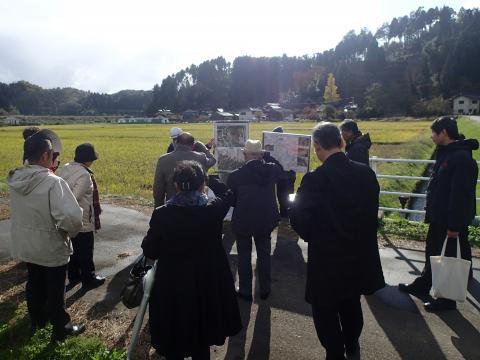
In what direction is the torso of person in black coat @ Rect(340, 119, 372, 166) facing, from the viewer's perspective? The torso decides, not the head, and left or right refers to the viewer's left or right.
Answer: facing to the left of the viewer

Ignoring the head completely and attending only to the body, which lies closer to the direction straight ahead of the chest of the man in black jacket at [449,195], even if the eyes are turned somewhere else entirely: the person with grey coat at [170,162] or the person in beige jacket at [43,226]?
the person with grey coat

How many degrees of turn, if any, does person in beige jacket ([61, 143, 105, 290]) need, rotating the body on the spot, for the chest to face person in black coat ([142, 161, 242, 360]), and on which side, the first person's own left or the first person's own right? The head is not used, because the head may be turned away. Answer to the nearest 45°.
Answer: approximately 90° to the first person's own right

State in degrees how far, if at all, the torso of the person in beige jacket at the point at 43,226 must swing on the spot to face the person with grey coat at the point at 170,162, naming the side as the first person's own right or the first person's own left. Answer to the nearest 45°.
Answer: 0° — they already face them

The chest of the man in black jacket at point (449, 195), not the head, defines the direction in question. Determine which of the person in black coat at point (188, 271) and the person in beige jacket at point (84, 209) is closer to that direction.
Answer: the person in beige jacket

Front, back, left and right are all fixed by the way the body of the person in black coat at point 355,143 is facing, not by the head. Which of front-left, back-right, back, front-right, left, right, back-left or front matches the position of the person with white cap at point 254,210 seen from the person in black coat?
front-left

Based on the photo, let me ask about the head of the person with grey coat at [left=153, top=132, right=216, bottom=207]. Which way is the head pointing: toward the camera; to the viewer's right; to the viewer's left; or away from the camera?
away from the camera

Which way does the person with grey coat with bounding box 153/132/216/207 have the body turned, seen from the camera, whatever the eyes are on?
away from the camera

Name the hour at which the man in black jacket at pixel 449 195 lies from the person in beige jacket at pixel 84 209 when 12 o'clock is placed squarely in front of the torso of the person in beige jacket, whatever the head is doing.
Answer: The man in black jacket is roughly at 1 o'clock from the person in beige jacket.

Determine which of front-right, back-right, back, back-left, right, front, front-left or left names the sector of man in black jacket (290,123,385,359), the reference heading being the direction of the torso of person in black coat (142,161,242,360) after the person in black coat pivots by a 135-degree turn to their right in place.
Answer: front-left

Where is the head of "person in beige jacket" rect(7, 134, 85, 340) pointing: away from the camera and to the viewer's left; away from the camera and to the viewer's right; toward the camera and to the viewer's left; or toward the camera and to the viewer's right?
away from the camera and to the viewer's right

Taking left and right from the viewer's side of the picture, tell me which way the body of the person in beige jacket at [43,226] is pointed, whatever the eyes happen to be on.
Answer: facing away from the viewer and to the right of the viewer

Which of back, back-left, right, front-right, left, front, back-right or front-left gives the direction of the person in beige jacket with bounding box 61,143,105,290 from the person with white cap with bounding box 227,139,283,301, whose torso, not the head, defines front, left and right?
left

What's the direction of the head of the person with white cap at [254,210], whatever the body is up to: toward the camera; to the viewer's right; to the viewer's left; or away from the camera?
away from the camera

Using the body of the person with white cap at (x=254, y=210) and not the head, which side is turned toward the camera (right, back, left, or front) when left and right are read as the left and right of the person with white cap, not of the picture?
back

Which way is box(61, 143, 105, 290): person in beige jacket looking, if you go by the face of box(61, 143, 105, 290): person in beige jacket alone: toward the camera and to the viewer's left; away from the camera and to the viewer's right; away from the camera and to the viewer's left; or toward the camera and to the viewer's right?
away from the camera and to the viewer's right
